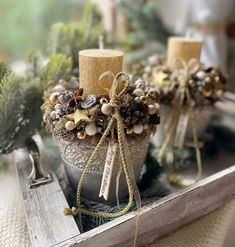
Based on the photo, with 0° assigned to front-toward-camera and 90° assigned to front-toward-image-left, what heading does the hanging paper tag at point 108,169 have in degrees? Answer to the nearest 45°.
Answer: approximately 0°
